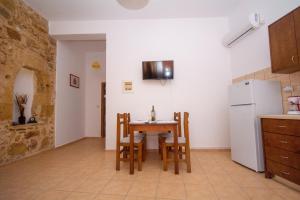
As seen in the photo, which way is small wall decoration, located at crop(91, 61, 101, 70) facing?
toward the camera

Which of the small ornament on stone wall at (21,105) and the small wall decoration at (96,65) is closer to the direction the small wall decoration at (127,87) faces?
the small ornament on stone wall

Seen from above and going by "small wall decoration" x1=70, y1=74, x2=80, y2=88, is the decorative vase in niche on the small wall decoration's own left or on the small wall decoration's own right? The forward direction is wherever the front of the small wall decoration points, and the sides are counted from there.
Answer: on the small wall decoration's own right

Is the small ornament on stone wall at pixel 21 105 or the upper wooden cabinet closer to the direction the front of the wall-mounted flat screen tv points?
the upper wooden cabinet

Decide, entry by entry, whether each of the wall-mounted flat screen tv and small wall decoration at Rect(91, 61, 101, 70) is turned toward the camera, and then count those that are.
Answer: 2

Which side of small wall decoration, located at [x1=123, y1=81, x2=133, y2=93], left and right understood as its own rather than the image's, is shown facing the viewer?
front

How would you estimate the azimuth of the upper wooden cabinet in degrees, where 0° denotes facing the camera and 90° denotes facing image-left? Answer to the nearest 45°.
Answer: approximately 45°

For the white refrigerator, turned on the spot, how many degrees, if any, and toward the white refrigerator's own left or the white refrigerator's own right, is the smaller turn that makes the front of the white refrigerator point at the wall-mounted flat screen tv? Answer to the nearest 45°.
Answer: approximately 45° to the white refrigerator's own right

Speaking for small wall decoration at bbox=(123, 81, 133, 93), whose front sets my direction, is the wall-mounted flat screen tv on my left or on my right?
on my left

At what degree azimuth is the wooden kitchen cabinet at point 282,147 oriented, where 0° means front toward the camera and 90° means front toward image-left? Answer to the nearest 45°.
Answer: approximately 45°

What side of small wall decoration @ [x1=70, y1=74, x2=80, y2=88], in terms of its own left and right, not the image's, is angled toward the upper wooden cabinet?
front

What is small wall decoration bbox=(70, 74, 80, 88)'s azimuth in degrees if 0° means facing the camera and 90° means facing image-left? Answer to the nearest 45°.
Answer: approximately 315°

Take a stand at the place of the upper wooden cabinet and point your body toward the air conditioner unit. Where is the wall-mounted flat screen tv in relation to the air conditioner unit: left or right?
left

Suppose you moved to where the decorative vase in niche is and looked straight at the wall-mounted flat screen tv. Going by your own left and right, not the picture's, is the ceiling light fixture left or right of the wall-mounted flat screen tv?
right
